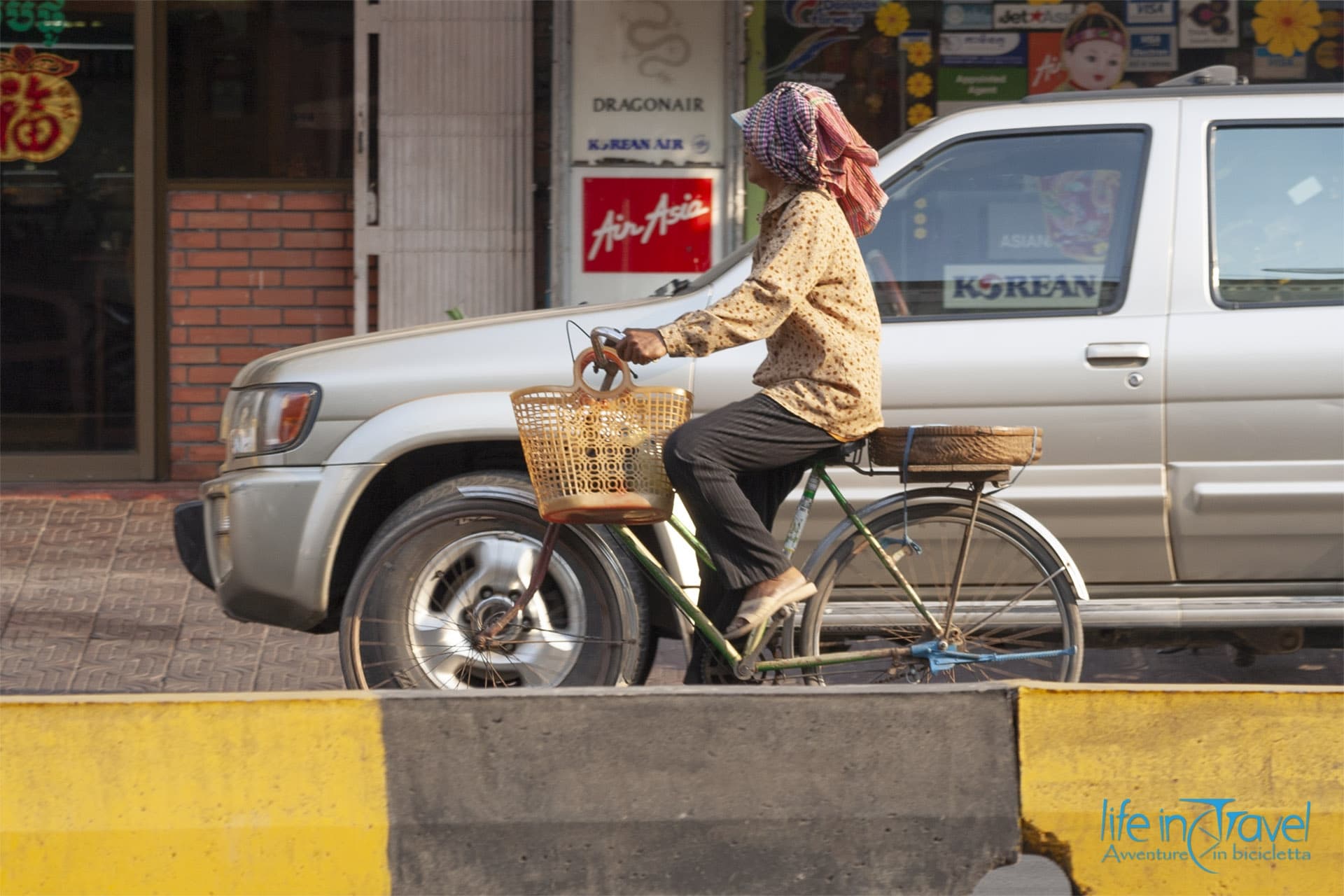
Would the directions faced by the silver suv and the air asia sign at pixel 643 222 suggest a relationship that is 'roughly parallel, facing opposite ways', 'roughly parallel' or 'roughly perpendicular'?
roughly perpendicular

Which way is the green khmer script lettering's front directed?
toward the camera

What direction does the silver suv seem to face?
to the viewer's left

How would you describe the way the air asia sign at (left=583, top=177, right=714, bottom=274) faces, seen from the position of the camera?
facing the viewer

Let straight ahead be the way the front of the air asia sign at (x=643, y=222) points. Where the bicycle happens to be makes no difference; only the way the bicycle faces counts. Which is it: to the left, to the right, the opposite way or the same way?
to the right

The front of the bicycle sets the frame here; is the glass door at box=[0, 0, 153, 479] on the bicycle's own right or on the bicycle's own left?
on the bicycle's own right

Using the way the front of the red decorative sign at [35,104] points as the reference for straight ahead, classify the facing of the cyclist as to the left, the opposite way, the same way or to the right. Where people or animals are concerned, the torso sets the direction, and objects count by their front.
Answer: to the right

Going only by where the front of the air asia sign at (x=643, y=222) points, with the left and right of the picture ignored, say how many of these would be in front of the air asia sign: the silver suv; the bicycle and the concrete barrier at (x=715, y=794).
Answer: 3

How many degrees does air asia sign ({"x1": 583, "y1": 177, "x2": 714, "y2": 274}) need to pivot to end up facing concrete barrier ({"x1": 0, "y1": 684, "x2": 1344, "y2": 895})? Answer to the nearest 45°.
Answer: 0° — it already faces it

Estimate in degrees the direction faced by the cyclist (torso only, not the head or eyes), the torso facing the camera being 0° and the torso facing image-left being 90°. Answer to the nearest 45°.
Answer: approximately 90°

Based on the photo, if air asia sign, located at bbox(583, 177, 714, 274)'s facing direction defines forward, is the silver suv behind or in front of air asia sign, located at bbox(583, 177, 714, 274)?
in front
